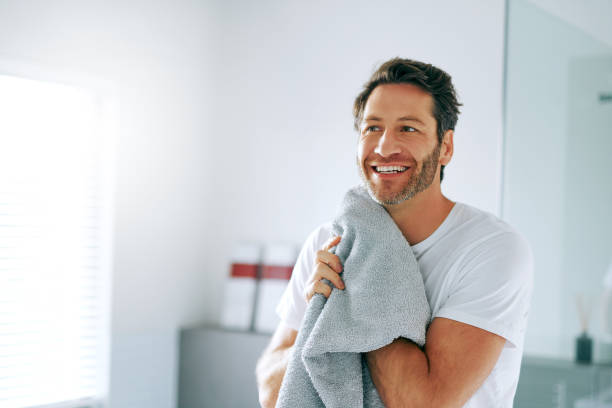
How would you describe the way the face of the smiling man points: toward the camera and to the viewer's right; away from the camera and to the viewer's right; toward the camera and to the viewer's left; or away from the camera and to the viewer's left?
toward the camera and to the viewer's left

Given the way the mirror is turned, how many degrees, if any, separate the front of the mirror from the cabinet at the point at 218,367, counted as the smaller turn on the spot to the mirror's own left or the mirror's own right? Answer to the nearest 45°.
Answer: approximately 90° to the mirror's own right

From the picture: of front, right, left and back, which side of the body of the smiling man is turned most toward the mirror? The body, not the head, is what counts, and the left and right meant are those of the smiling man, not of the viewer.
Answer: back

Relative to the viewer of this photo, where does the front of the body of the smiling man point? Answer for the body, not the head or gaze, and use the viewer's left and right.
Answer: facing the viewer and to the left of the viewer

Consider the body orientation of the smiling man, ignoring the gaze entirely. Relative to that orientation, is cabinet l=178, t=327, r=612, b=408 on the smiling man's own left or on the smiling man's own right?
on the smiling man's own right

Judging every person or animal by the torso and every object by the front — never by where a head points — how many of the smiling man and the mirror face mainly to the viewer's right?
0

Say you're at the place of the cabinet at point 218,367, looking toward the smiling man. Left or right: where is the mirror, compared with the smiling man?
left

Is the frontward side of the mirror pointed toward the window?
no

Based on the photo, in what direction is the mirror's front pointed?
toward the camera

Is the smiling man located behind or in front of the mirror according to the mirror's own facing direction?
in front
